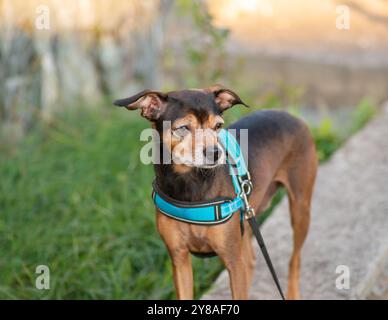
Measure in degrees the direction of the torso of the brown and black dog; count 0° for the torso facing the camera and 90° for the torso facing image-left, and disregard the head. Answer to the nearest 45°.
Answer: approximately 45°
